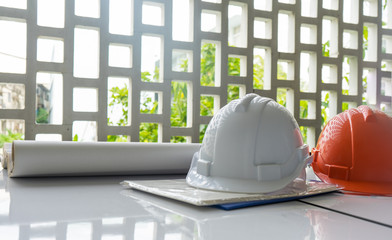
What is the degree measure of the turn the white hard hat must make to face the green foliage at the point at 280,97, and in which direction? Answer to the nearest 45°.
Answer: approximately 135° to its right

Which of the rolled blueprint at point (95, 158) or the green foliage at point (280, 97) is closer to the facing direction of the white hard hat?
the rolled blueprint

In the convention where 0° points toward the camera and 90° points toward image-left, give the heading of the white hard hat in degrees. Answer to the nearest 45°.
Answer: approximately 45°
